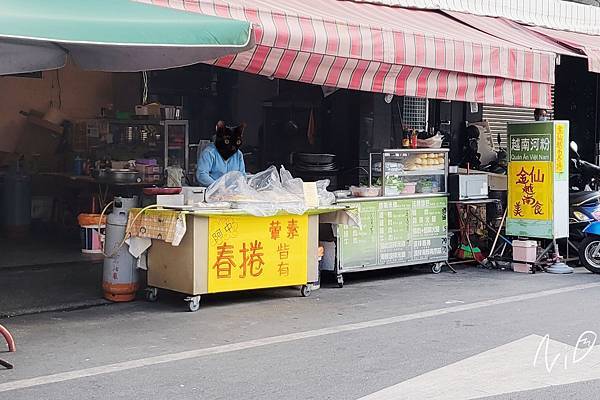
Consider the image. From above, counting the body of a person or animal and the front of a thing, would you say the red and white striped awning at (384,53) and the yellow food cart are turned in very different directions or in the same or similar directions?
same or similar directions

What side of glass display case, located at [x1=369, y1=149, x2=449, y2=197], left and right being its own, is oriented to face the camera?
front

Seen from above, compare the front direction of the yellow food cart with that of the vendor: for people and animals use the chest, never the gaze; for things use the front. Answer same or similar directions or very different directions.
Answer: same or similar directions

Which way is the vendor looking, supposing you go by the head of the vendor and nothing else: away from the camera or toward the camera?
toward the camera

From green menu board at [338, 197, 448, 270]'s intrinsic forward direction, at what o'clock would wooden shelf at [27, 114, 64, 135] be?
The wooden shelf is roughly at 4 o'clock from the green menu board.

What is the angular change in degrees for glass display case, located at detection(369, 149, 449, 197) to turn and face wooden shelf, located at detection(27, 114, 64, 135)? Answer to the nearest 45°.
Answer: approximately 135° to its right

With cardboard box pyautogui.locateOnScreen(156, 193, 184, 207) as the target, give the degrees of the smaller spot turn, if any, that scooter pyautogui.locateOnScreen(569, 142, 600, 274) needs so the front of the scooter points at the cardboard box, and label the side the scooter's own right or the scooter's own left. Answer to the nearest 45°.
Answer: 0° — it already faces it

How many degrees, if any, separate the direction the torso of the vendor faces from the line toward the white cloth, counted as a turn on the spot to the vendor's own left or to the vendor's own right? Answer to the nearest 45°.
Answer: approximately 90° to the vendor's own right

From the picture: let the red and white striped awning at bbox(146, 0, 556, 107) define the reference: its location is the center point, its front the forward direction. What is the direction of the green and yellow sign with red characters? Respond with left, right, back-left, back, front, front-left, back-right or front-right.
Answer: left

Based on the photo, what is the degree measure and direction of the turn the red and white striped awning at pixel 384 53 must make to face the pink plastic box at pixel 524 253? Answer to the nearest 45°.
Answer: approximately 90° to its left

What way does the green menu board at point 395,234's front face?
toward the camera
